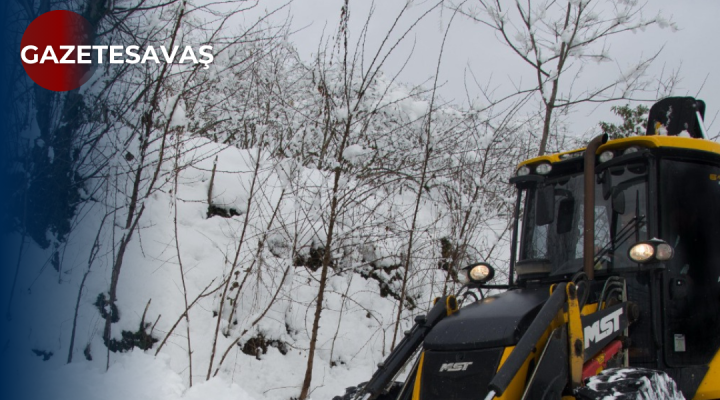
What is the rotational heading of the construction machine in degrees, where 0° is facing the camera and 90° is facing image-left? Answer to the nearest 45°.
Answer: approximately 45°
